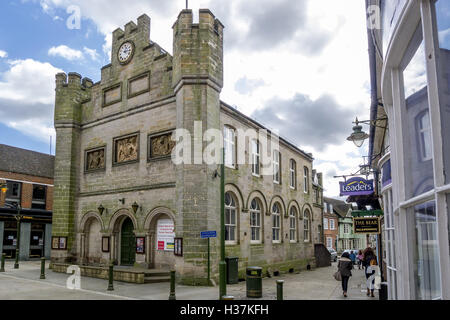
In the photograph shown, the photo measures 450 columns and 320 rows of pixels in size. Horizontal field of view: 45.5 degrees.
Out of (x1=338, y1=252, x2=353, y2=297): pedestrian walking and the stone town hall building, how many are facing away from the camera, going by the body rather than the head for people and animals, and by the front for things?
1

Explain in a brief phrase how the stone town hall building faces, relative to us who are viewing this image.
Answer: facing the viewer and to the left of the viewer

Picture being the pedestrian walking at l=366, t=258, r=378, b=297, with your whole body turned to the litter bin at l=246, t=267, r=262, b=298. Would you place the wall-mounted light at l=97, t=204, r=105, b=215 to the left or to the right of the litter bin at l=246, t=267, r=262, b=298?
right

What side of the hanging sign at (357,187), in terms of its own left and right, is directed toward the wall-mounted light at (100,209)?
right

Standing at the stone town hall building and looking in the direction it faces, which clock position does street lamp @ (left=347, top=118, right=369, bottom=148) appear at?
The street lamp is roughly at 9 o'clock from the stone town hall building.

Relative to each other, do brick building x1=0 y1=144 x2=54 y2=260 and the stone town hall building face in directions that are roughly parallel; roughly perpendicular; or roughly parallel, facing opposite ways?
roughly perpendicular

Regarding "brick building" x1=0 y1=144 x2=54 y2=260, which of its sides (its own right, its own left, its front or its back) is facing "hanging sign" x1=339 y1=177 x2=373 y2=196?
front

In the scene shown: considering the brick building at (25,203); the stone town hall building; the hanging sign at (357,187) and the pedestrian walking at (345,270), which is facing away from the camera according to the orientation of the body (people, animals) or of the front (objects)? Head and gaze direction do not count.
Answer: the pedestrian walking

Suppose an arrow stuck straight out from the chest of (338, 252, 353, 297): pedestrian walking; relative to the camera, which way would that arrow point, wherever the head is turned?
away from the camera

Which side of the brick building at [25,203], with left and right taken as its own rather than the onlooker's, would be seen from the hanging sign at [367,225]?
front

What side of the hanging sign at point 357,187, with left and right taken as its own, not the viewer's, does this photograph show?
front

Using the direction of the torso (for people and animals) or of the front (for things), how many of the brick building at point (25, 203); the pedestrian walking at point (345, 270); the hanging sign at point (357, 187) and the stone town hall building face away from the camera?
1

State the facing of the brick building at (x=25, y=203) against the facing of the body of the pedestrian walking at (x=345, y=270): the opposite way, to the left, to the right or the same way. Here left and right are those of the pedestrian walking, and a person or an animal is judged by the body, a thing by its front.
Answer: to the right

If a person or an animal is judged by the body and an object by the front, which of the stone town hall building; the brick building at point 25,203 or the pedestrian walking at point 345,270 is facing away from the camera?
the pedestrian walking

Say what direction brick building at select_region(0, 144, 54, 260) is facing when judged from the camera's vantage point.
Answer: facing the viewer and to the right of the viewer

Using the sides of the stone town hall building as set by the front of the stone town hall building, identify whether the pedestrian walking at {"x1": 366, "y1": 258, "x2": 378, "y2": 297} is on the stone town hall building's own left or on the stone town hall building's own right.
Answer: on the stone town hall building's own left
